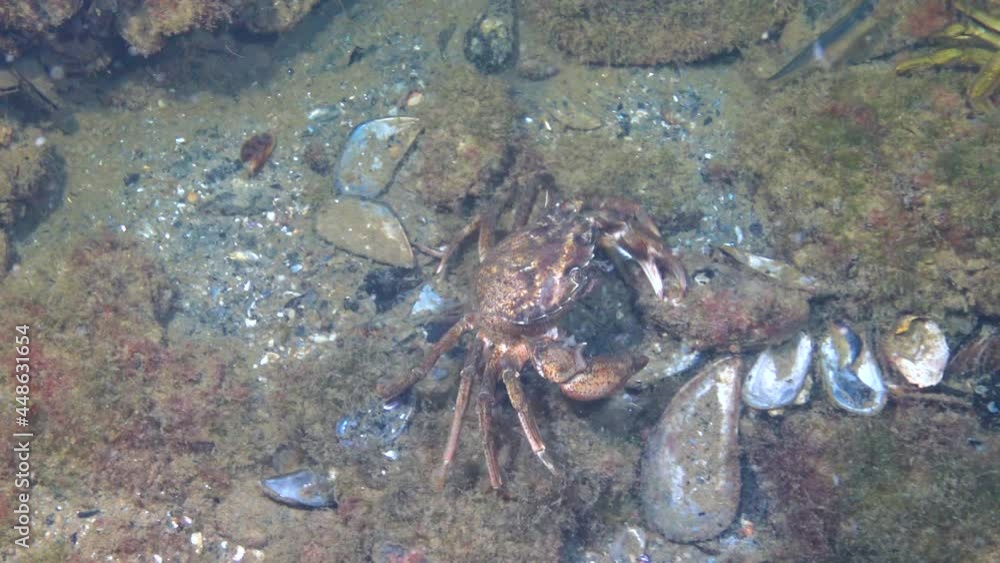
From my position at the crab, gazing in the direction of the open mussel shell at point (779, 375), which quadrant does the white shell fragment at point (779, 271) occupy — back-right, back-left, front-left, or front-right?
front-left

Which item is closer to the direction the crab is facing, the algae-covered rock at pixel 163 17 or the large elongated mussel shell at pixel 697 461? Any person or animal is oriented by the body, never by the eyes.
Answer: the large elongated mussel shell

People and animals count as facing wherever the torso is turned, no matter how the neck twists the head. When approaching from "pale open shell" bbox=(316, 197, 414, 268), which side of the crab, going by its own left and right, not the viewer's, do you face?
back

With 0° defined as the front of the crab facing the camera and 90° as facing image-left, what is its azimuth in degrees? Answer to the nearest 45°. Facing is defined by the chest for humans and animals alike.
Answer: approximately 315°

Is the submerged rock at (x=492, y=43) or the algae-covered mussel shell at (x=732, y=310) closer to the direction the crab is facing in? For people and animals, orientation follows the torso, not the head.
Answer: the algae-covered mussel shell

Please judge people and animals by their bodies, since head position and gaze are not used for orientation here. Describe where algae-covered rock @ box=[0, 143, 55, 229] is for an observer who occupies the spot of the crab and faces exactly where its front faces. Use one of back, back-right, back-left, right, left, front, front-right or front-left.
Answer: back

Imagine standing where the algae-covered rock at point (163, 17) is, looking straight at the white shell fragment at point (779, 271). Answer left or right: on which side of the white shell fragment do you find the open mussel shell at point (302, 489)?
right

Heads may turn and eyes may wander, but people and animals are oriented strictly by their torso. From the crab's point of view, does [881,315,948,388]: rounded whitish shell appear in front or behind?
in front

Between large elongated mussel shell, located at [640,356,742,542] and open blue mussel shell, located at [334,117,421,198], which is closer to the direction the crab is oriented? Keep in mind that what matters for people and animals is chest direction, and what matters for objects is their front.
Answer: the large elongated mussel shell

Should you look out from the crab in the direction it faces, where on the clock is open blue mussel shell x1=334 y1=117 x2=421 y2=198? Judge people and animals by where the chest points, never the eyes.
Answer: The open blue mussel shell is roughly at 7 o'clock from the crab.

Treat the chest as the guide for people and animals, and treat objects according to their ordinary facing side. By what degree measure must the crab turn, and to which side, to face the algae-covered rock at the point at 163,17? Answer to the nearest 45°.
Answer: approximately 180°

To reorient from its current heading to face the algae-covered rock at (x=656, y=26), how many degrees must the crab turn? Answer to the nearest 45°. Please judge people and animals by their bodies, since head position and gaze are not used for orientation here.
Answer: approximately 90° to its left

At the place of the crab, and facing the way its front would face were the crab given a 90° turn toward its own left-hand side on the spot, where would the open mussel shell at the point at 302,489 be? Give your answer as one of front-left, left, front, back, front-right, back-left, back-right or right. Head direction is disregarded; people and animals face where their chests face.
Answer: back-left

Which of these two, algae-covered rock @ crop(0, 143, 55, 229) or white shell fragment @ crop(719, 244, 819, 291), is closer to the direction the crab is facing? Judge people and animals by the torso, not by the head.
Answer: the white shell fragment

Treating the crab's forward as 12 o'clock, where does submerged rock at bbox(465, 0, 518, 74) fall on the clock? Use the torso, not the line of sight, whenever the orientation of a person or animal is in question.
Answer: The submerged rock is roughly at 8 o'clock from the crab.

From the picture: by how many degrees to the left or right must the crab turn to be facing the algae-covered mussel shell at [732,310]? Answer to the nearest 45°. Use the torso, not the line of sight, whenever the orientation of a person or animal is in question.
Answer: approximately 45° to its left
